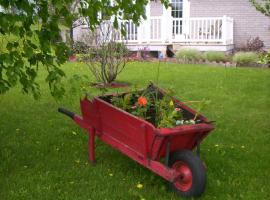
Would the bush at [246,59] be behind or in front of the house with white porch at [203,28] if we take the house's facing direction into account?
in front

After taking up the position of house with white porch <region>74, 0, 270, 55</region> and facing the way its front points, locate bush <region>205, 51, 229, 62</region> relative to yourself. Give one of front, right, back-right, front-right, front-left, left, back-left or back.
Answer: front

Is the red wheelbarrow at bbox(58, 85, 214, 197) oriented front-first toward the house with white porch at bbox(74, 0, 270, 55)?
no

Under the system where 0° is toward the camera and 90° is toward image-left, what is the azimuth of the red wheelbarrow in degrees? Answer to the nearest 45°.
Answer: approximately 315°

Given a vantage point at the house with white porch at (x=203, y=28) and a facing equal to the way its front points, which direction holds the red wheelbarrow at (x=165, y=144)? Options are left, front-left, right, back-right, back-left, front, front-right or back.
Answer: front

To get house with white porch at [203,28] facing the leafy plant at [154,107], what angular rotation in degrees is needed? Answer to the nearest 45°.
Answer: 0° — it already faces it

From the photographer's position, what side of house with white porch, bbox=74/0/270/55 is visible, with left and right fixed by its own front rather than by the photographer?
front

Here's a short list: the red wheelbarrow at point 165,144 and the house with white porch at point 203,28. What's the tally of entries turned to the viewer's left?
0

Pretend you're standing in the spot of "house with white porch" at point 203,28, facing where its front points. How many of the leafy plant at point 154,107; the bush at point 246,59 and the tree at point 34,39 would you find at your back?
0

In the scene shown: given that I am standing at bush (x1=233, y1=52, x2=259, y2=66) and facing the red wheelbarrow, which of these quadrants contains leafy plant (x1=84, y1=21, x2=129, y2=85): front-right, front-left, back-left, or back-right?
front-right

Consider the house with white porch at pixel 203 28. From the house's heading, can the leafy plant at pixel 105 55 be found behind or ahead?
ahead

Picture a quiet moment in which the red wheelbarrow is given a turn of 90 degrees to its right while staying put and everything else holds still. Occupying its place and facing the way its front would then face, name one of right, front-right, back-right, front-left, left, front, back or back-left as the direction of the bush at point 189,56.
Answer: back-right

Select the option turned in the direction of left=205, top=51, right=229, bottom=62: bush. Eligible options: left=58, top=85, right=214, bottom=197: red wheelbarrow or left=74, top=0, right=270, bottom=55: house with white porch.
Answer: the house with white porch
